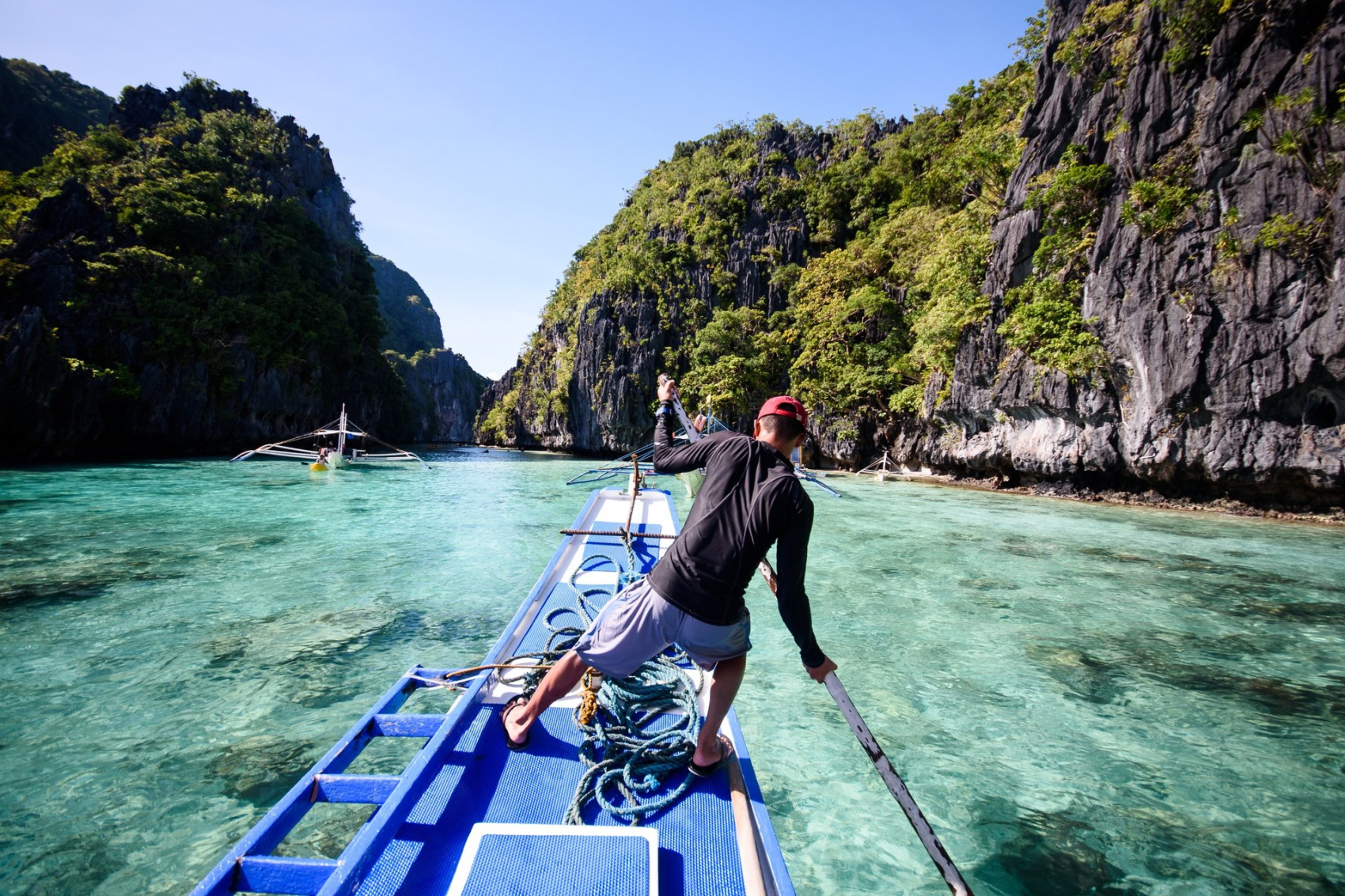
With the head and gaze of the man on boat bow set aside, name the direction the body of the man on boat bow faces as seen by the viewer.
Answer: away from the camera

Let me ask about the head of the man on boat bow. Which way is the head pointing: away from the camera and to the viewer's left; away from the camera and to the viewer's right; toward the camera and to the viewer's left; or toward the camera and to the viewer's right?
away from the camera and to the viewer's right

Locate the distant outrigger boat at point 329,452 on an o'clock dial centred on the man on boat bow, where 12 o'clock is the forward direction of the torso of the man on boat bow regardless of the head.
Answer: The distant outrigger boat is roughly at 11 o'clock from the man on boat bow.

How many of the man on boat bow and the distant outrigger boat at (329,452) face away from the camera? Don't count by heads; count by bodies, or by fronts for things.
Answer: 1

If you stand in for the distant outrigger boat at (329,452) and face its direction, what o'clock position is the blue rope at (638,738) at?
The blue rope is roughly at 12 o'clock from the distant outrigger boat.

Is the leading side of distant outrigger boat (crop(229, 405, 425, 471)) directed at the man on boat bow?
yes
